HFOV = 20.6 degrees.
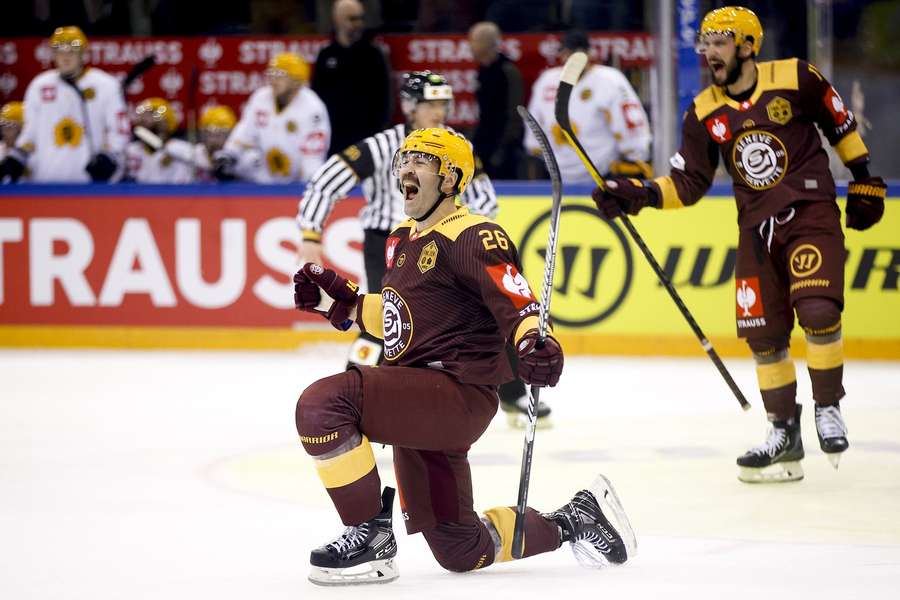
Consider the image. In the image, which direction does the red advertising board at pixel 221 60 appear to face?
toward the camera

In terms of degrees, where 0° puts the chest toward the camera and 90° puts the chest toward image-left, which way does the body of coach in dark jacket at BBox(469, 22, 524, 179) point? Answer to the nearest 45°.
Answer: approximately 45°

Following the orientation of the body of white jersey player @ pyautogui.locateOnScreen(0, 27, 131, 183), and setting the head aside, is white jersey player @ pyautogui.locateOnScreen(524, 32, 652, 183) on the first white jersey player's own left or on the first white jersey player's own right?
on the first white jersey player's own left

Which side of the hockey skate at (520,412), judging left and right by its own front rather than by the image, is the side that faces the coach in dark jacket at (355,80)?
left

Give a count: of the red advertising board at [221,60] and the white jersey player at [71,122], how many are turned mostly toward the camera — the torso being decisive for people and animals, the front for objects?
2

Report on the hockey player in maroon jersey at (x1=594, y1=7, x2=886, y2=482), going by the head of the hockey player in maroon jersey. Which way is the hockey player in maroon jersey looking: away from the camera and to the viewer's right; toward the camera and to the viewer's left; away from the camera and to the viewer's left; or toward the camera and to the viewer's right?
toward the camera and to the viewer's left

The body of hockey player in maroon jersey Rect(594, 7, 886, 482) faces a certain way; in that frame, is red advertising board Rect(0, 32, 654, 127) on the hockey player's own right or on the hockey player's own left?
on the hockey player's own right

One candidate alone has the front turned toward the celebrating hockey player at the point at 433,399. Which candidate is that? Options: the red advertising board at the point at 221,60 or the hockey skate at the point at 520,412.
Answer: the red advertising board

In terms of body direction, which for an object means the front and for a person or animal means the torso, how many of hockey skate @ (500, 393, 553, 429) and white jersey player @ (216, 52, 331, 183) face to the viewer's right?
1

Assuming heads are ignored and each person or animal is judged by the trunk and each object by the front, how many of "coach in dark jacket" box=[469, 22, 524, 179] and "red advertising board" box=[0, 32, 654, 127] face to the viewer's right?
0

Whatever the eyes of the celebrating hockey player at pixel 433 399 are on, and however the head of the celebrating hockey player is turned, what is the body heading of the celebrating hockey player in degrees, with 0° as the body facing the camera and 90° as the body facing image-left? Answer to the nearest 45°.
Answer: approximately 45°

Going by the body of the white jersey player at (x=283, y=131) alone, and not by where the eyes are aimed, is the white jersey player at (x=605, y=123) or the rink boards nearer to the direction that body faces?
the rink boards

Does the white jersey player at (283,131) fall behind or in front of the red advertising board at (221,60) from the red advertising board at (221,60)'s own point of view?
in front
